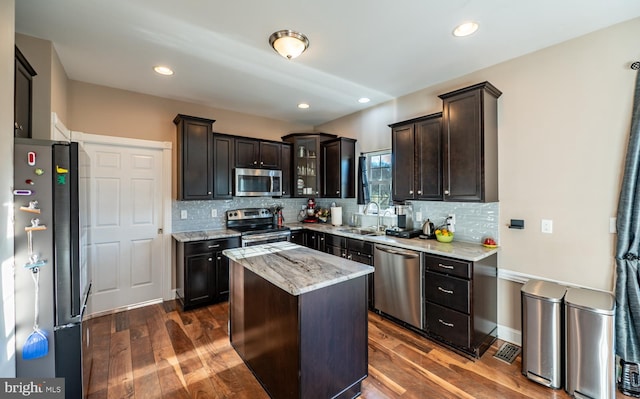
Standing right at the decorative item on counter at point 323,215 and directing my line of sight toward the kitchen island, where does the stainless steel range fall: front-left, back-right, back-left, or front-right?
front-right

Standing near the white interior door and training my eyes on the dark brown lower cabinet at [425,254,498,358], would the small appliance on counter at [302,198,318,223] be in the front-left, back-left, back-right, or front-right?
front-left

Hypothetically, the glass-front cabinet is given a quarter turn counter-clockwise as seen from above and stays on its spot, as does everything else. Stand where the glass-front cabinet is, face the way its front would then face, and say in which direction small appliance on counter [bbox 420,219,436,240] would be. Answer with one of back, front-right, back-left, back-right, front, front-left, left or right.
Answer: front-right

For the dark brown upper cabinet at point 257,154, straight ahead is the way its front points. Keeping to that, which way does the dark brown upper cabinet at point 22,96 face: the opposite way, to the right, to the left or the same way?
to the left

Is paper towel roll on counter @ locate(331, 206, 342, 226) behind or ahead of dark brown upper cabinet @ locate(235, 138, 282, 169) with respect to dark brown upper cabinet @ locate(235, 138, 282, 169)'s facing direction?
ahead

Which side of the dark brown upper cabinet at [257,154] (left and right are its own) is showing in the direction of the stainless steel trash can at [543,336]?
front

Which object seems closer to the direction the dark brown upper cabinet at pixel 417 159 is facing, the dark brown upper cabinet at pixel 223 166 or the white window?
the dark brown upper cabinet

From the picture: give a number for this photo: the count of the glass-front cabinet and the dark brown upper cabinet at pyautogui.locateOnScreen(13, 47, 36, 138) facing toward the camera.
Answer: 1

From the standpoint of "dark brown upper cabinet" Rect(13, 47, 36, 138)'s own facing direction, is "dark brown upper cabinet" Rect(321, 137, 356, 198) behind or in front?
in front

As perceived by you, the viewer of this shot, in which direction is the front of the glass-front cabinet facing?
facing the viewer

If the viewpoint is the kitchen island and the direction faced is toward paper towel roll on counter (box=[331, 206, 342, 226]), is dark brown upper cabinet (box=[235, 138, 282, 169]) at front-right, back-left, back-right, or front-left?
front-left

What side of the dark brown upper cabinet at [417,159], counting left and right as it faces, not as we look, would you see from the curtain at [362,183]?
right

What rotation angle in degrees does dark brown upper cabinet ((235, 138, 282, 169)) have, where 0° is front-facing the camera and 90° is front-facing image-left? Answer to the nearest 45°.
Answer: approximately 315°

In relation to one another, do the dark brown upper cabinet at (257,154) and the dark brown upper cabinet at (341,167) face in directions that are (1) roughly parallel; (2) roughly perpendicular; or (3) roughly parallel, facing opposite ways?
roughly perpendicular

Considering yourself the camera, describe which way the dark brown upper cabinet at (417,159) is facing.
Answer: facing the viewer and to the left of the viewer

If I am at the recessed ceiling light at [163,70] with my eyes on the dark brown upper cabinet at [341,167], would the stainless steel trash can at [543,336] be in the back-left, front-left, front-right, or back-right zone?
front-right

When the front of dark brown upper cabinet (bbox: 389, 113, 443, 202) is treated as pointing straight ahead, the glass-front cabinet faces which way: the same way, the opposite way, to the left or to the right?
to the left
